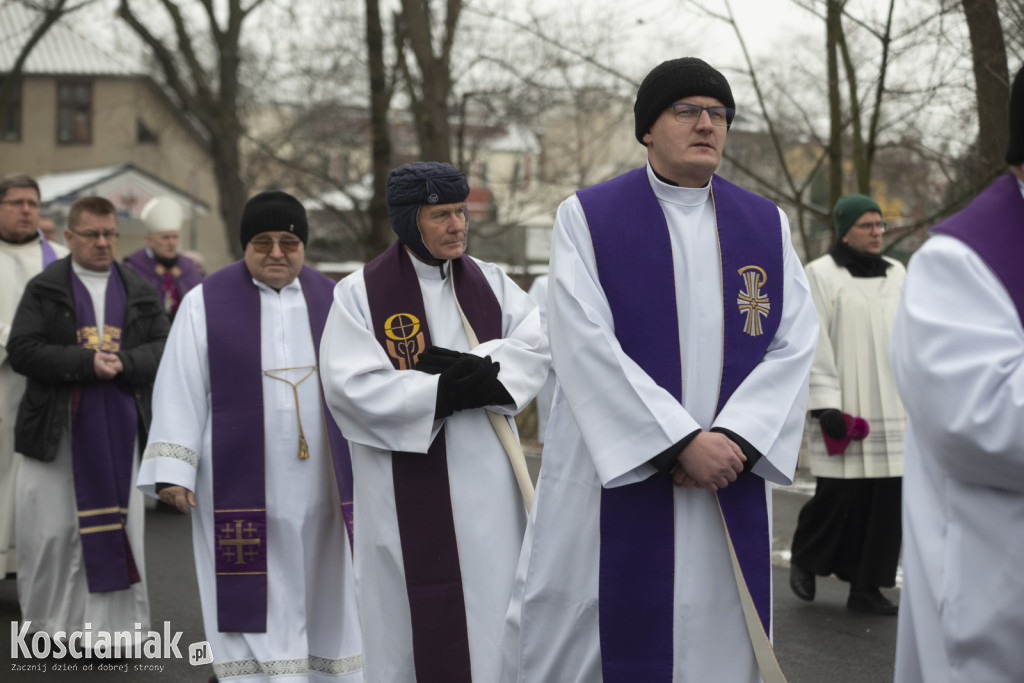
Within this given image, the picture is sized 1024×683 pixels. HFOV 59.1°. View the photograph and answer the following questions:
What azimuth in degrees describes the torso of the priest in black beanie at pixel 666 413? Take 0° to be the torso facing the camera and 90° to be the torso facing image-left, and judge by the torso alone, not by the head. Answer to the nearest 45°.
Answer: approximately 315°

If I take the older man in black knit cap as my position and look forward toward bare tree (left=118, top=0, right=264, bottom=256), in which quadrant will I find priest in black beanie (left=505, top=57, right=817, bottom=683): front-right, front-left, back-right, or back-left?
back-right

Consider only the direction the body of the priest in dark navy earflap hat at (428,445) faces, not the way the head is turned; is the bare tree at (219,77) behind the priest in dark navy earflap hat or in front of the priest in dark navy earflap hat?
behind

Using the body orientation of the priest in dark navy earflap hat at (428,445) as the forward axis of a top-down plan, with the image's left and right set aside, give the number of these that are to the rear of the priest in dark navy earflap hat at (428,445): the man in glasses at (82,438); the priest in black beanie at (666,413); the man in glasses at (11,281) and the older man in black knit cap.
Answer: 3

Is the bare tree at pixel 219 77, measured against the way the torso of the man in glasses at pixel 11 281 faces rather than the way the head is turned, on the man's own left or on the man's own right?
on the man's own left
